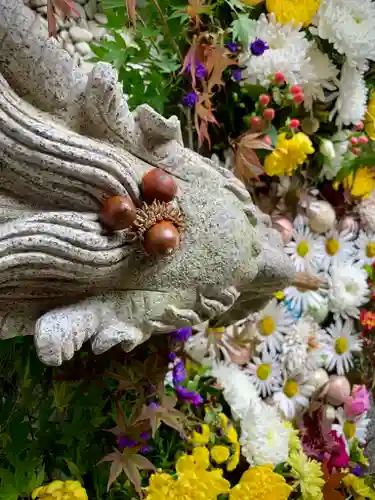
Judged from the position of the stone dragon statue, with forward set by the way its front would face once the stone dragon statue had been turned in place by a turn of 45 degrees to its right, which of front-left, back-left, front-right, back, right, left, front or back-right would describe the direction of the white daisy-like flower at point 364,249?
left

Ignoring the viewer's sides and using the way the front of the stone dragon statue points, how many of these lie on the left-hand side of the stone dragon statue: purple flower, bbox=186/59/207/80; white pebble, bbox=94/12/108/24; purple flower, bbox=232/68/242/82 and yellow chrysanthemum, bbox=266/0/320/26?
4

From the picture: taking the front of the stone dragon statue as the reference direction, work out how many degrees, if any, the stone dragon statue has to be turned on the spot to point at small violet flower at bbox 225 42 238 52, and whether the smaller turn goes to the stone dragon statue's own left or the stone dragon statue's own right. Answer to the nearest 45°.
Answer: approximately 90° to the stone dragon statue's own left

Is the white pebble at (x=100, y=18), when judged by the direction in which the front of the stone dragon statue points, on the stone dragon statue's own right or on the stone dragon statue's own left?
on the stone dragon statue's own left

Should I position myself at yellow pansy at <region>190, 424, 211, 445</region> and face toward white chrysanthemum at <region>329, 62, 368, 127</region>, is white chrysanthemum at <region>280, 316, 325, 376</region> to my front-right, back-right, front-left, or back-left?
front-right

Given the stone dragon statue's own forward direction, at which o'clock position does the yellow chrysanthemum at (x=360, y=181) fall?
The yellow chrysanthemum is roughly at 10 o'clock from the stone dragon statue.

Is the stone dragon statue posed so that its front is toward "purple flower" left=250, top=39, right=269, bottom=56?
no

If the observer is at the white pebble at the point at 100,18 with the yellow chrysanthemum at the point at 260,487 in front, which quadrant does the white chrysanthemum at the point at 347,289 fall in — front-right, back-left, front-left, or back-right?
front-left

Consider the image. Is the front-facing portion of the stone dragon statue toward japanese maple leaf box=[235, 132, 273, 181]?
no

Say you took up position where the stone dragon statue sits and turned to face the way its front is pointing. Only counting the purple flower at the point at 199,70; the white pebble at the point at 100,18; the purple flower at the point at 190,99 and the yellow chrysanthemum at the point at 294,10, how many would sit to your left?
4

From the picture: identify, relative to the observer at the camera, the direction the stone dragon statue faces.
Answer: facing to the right of the viewer
